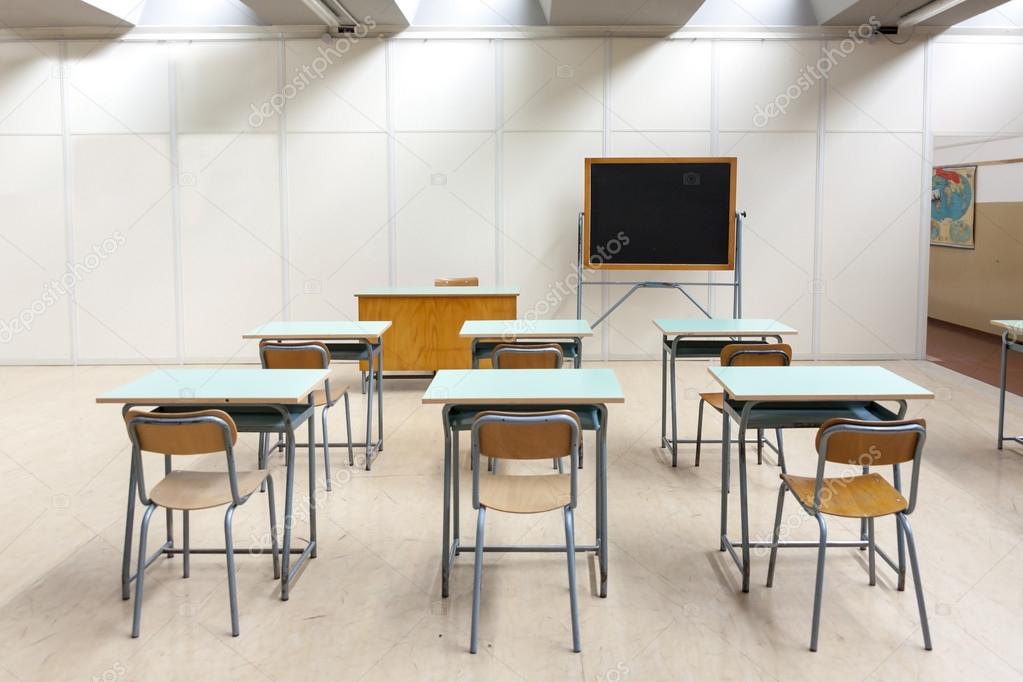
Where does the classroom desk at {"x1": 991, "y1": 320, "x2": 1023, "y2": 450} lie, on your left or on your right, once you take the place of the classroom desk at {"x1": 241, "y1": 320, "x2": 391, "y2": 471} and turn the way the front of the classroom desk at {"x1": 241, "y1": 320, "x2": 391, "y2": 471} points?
on your left

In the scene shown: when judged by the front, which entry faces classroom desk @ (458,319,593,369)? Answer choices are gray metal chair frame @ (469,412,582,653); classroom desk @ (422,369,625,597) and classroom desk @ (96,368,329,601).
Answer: the gray metal chair frame

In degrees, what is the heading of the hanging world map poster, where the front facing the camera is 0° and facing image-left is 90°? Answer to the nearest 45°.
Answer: approximately 45°

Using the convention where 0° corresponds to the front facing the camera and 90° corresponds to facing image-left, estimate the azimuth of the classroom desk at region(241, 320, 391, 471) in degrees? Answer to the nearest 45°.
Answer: approximately 0°

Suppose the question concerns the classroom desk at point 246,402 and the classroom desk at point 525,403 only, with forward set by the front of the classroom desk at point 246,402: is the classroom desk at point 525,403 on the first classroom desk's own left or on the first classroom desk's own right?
on the first classroom desk's own left

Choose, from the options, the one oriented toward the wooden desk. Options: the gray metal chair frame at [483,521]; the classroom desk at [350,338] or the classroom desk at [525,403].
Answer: the gray metal chair frame

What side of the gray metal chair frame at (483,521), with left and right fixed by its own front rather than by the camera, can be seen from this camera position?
back

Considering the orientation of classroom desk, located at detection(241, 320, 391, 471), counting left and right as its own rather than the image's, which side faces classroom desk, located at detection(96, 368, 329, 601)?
front

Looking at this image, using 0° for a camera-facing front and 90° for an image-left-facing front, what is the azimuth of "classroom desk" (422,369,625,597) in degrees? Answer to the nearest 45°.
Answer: approximately 0°

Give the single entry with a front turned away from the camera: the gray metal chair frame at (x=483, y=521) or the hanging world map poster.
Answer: the gray metal chair frame

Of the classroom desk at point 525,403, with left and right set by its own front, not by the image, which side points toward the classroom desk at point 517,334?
back

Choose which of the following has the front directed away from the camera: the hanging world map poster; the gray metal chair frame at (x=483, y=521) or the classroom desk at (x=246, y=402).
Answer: the gray metal chair frame

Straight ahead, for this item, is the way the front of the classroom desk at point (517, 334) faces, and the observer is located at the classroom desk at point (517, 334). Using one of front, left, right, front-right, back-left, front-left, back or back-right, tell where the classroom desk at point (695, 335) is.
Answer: left

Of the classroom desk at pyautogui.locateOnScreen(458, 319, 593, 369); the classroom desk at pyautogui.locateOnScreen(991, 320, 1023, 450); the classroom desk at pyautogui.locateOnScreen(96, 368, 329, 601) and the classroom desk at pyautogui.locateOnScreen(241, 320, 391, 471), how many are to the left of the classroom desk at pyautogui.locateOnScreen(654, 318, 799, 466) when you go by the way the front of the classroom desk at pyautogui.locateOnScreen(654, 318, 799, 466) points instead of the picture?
1

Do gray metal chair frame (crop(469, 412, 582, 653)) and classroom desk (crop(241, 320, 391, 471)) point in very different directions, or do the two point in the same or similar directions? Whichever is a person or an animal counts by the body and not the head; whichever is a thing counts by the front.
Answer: very different directions
